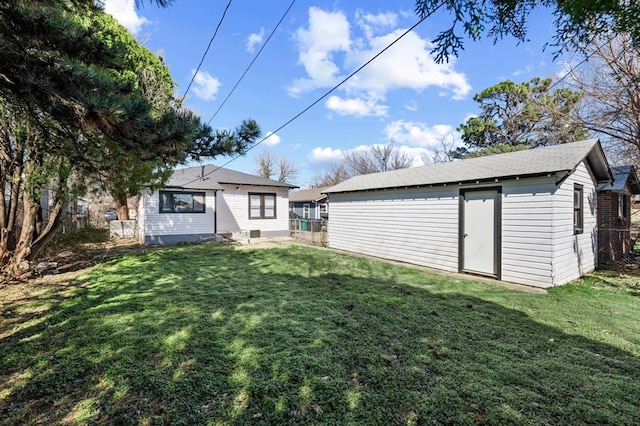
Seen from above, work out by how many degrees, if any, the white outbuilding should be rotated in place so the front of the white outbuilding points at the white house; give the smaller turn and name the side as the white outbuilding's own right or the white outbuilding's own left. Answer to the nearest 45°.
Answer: approximately 45° to the white outbuilding's own right

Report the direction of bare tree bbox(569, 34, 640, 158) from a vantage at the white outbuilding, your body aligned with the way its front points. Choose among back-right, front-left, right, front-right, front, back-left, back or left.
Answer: back

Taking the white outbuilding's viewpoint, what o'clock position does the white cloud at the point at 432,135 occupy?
The white cloud is roughly at 4 o'clock from the white outbuilding.

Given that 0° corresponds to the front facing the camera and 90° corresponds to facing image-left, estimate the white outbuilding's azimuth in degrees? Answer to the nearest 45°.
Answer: approximately 45°

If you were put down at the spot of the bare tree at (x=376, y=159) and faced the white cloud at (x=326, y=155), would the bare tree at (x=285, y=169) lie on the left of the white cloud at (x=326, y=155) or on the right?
left

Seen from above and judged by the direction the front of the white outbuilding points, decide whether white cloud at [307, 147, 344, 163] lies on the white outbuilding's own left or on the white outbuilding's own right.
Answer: on the white outbuilding's own right
